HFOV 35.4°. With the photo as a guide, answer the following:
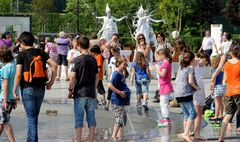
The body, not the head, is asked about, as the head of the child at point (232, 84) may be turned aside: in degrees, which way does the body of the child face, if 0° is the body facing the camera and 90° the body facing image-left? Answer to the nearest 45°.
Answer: approximately 180°

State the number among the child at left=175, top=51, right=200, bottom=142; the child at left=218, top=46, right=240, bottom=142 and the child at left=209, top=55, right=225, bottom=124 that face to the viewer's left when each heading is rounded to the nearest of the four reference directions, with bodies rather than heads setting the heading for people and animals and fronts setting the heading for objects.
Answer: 1

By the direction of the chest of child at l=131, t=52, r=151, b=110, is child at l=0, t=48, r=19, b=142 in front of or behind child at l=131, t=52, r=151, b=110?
behind

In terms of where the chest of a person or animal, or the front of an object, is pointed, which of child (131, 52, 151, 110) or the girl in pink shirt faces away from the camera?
the child

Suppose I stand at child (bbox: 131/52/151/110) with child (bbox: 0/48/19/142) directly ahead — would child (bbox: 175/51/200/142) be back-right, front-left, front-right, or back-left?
front-left

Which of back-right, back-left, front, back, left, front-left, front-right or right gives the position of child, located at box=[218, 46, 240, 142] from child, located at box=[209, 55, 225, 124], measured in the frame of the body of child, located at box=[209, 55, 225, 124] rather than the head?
left

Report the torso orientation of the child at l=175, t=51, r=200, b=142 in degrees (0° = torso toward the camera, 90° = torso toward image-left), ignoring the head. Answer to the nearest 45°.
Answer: approximately 225°

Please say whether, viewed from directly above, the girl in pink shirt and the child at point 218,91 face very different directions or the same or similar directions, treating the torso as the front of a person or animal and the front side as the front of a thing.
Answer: same or similar directions

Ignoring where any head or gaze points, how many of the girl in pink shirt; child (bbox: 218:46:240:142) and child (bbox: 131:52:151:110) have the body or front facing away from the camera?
2

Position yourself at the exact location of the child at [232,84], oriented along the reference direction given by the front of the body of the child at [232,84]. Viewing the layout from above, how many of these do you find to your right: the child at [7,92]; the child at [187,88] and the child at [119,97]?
0
